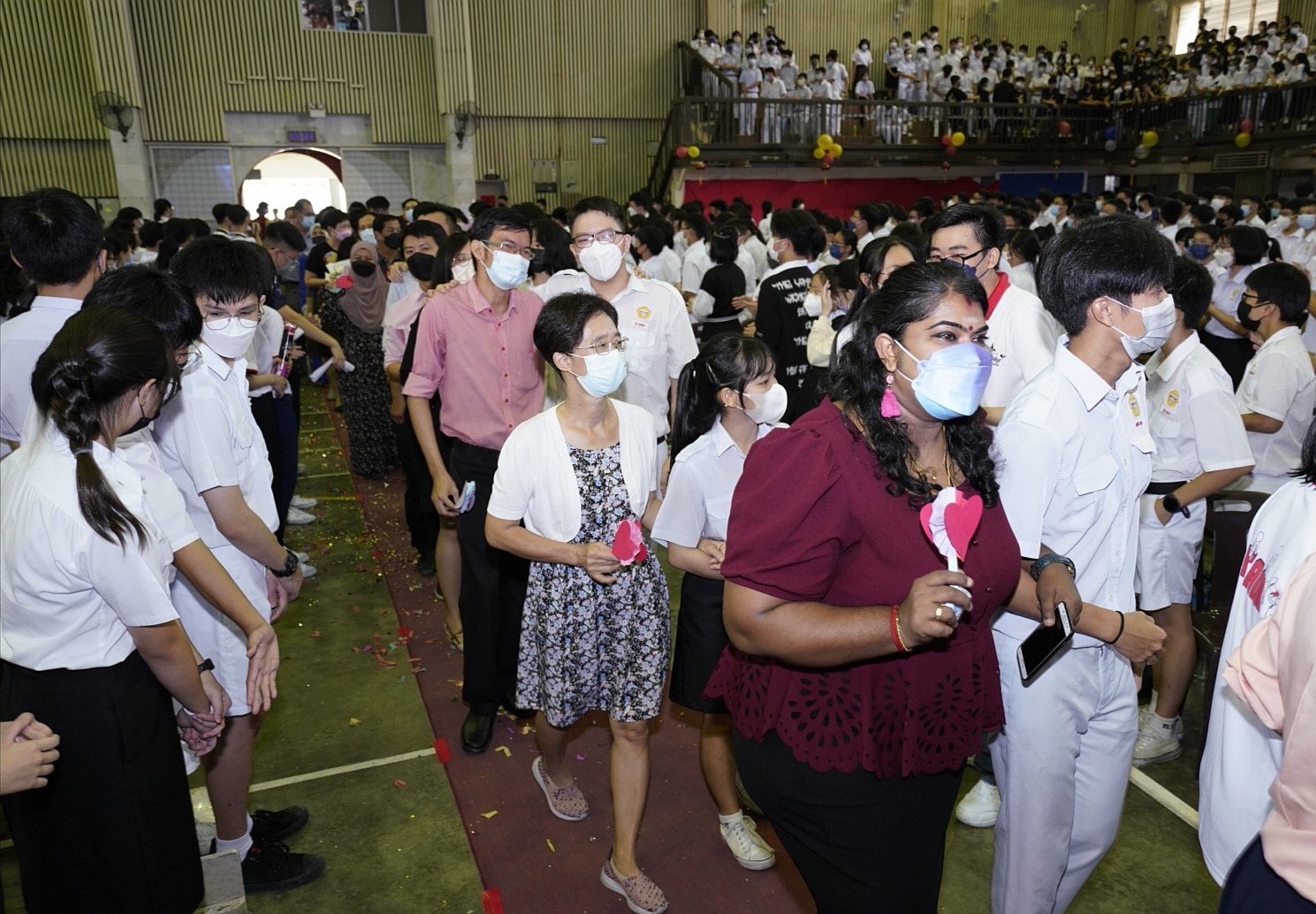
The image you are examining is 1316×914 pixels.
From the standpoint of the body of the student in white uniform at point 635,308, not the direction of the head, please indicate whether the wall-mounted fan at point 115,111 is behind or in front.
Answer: behind

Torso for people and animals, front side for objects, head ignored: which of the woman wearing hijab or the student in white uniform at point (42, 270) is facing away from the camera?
the student in white uniform

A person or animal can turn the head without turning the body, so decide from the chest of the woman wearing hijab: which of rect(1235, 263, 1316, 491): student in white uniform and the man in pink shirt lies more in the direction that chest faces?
the man in pink shirt

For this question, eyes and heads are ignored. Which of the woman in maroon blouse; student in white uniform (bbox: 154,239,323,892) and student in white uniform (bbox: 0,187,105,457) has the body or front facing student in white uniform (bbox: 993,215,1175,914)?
student in white uniform (bbox: 154,239,323,892)

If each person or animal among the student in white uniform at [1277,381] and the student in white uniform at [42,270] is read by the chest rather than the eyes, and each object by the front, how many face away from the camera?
1

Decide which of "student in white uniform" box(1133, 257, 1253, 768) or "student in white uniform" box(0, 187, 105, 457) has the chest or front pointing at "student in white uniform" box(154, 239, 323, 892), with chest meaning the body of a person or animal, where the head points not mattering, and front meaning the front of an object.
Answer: "student in white uniform" box(1133, 257, 1253, 768)

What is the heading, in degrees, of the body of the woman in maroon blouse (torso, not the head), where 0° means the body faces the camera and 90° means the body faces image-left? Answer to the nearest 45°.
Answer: approximately 315°

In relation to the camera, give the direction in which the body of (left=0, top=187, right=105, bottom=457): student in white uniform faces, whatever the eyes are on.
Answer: away from the camera

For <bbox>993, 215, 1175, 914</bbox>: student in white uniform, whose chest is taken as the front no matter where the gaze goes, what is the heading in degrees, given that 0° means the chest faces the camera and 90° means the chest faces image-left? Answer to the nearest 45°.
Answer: approximately 315°
